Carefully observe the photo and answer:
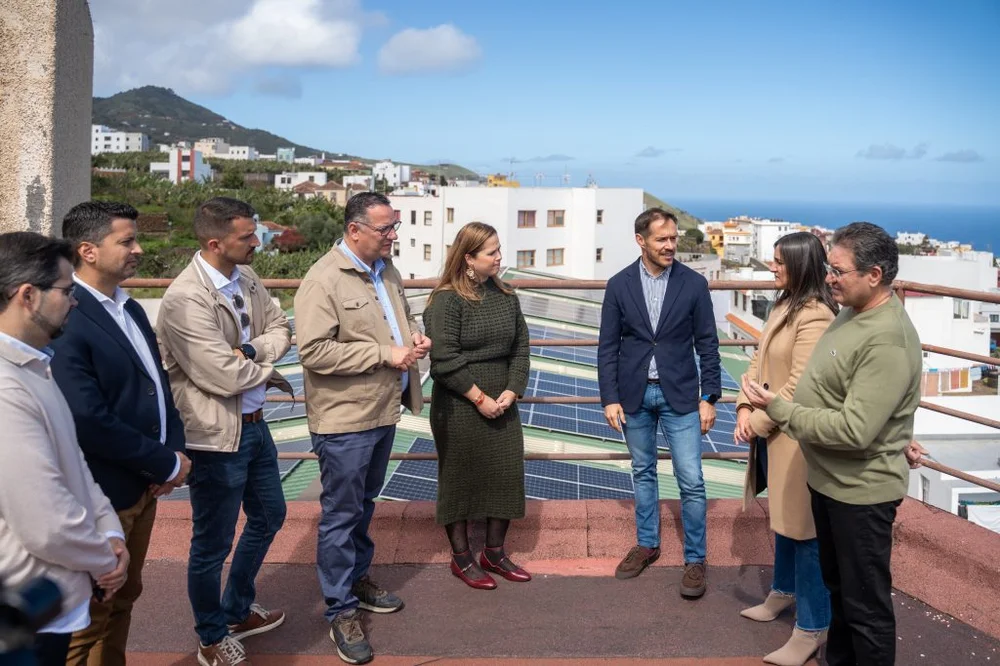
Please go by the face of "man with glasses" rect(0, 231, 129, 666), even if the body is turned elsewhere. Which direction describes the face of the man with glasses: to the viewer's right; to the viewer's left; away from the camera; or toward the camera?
to the viewer's right

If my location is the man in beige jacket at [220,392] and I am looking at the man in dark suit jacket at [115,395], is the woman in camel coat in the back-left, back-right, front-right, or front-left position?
back-left

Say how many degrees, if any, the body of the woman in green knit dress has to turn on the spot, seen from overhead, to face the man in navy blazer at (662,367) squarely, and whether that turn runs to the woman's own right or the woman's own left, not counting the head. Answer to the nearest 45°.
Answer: approximately 45° to the woman's own left

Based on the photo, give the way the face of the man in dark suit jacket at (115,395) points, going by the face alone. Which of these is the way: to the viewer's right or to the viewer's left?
to the viewer's right

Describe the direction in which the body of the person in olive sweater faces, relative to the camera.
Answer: to the viewer's left

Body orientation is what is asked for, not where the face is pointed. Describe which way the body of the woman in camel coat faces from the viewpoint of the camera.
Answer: to the viewer's left

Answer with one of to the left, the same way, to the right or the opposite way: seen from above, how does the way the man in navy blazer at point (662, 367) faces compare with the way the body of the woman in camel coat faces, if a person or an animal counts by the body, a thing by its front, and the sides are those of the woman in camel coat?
to the left

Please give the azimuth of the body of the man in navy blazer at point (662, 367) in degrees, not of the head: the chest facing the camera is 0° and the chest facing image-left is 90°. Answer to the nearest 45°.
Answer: approximately 0°

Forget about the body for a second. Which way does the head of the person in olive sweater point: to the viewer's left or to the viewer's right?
to the viewer's left

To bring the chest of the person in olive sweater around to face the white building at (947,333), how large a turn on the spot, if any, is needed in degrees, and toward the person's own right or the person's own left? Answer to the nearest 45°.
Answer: approximately 90° to the person's own right
